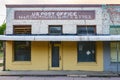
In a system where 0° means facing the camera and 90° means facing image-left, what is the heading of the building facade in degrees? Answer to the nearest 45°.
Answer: approximately 0°
